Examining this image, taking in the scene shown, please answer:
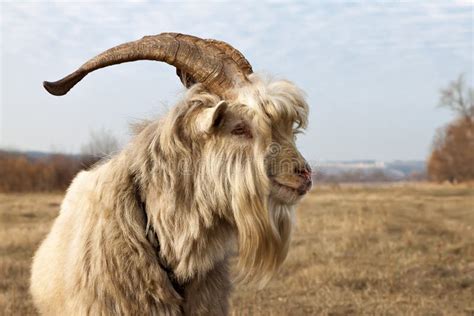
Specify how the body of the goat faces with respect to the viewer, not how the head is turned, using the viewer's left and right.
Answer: facing the viewer and to the right of the viewer
